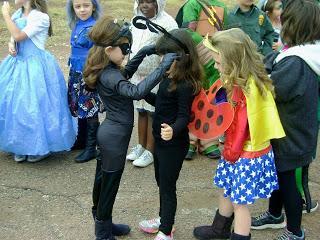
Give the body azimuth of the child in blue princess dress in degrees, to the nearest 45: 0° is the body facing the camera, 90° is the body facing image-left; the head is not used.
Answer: approximately 45°

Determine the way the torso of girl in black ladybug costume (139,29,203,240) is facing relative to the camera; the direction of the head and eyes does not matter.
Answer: to the viewer's left

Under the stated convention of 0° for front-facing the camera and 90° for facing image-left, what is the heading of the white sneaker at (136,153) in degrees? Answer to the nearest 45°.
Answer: approximately 45°

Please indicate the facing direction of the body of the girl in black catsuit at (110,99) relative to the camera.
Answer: to the viewer's right

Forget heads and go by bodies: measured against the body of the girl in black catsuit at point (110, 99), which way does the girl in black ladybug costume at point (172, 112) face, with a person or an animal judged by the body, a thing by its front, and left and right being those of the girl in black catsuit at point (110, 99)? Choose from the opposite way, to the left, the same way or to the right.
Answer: the opposite way

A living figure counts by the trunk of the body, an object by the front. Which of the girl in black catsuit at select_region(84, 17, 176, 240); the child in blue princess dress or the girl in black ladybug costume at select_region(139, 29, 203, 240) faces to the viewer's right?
the girl in black catsuit at select_region(84, 17, 176, 240)

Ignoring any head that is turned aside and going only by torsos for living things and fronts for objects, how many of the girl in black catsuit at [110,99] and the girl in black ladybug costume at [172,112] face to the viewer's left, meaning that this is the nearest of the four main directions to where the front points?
1

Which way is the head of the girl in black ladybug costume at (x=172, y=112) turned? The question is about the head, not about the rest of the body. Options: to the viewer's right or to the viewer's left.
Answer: to the viewer's left

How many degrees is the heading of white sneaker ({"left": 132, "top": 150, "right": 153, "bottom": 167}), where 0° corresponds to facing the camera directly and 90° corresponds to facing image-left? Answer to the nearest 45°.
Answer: approximately 45°
